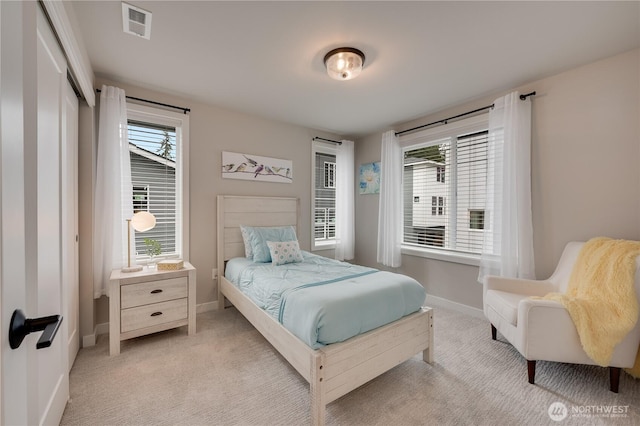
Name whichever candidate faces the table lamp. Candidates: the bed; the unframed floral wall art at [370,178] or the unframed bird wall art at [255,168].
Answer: the unframed floral wall art at [370,178]

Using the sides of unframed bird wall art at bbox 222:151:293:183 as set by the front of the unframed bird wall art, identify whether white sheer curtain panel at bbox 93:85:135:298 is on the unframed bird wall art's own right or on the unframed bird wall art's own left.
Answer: on the unframed bird wall art's own right

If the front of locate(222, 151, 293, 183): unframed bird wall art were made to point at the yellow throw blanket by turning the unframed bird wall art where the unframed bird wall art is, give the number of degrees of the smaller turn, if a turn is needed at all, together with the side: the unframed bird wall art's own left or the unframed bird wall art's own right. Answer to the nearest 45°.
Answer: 0° — it already faces it

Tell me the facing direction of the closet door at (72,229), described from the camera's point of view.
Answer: facing to the right of the viewer

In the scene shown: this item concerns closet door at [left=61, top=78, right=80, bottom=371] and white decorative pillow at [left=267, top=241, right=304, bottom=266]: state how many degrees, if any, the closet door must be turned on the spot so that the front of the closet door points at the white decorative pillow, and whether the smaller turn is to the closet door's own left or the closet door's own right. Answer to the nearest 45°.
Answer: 0° — it already faces it

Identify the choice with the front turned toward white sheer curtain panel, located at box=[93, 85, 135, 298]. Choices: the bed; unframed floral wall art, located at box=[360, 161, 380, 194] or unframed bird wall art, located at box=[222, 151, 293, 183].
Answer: unframed floral wall art, located at box=[360, 161, 380, 194]

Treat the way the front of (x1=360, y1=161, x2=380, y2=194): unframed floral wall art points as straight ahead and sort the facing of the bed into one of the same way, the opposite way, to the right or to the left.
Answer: to the left

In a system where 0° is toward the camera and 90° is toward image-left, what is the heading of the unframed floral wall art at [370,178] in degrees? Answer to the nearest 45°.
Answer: approximately 45°

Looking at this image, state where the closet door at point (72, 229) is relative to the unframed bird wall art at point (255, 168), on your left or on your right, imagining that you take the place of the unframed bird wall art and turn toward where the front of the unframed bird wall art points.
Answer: on your right

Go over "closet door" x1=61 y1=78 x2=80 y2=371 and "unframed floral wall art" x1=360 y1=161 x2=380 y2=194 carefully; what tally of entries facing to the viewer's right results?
1

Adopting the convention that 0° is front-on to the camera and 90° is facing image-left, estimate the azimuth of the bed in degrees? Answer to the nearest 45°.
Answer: approximately 315°

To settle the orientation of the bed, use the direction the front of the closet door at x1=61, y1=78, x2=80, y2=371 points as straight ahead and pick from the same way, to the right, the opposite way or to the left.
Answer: to the right

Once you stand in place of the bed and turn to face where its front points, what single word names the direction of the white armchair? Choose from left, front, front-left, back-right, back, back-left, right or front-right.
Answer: front-left
